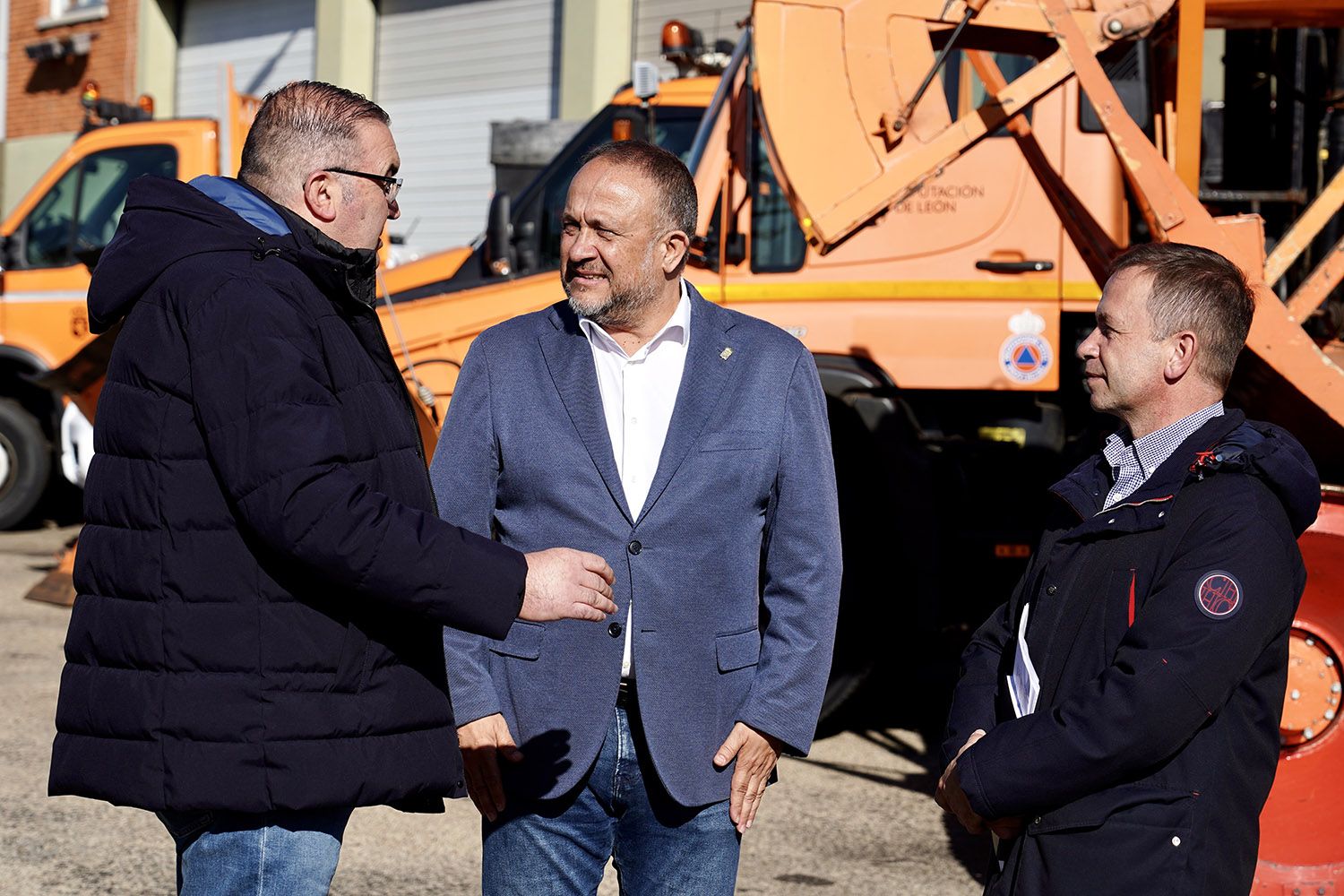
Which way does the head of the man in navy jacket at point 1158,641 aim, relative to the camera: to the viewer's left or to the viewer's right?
to the viewer's left

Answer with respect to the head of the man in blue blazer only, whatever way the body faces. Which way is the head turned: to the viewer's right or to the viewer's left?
to the viewer's left

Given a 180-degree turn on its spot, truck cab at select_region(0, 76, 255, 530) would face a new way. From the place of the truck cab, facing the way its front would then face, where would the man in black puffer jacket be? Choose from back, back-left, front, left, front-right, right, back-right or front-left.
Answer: right

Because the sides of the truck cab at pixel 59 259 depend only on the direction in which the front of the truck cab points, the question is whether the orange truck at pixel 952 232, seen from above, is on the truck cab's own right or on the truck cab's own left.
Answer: on the truck cab's own left

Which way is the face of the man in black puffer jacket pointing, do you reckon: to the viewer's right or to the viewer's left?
to the viewer's right

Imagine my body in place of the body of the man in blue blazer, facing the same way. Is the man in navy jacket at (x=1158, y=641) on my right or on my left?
on my left

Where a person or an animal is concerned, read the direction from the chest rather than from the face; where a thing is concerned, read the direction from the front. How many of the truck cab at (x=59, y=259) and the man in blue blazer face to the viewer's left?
1

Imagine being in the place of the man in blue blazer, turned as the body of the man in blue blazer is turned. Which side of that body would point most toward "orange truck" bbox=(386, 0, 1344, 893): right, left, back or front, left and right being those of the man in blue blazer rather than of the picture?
back

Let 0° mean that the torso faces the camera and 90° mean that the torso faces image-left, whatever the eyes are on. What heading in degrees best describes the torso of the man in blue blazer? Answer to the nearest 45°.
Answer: approximately 0°

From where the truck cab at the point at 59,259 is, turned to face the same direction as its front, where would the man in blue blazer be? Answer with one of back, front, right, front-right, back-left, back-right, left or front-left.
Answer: left

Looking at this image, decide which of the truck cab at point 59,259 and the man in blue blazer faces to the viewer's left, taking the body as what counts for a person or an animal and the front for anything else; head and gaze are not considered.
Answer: the truck cab

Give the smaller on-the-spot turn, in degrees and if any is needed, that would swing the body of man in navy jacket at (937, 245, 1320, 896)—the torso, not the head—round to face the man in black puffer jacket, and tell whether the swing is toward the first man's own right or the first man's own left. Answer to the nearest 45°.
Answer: approximately 45° to the first man's own right

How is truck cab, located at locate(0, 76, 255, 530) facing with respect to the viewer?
to the viewer's left
